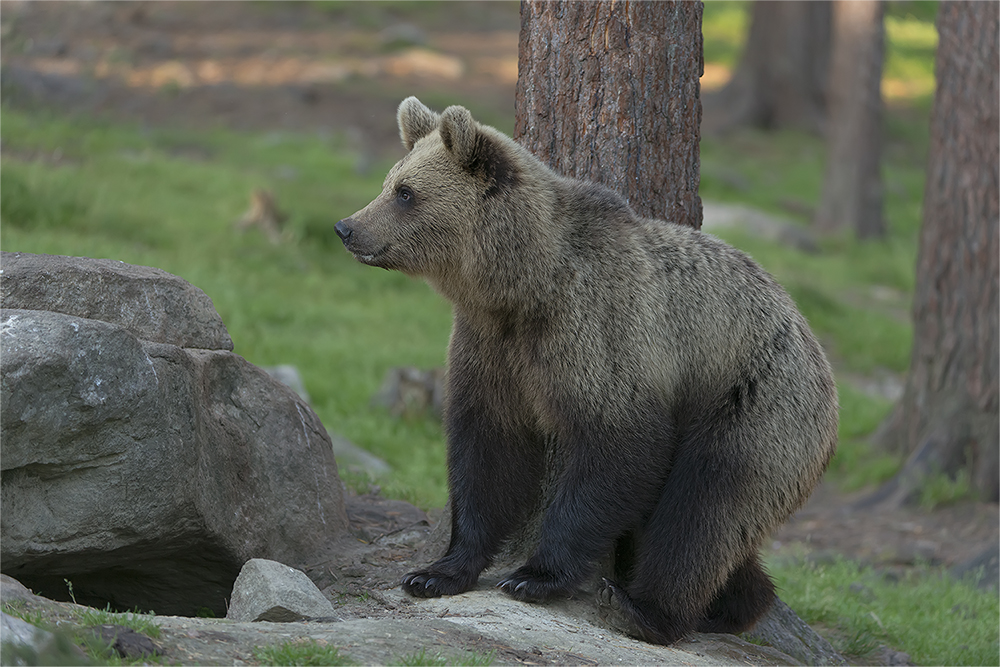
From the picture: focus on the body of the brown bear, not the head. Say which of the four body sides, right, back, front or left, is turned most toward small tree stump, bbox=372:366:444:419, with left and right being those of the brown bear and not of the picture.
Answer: right

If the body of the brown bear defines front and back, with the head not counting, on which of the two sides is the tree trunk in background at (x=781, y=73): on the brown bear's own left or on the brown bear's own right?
on the brown bear's own right

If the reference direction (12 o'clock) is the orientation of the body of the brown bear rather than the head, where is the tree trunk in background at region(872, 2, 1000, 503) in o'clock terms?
The tree trunk in background is roughly at 4 o'clock from the brown bear.

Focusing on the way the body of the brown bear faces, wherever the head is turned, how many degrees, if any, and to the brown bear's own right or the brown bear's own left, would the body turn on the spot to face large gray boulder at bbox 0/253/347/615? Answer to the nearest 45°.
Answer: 0° — it already faces it

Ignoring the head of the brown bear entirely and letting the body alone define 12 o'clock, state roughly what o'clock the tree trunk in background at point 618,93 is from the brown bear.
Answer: The tree trunk in background is roughly at 3 o'clock from the brown bear.

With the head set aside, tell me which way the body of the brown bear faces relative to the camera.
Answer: to the viewer's left

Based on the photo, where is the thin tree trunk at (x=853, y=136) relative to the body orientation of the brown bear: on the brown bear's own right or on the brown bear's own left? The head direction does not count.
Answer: on the brown bear's own right
